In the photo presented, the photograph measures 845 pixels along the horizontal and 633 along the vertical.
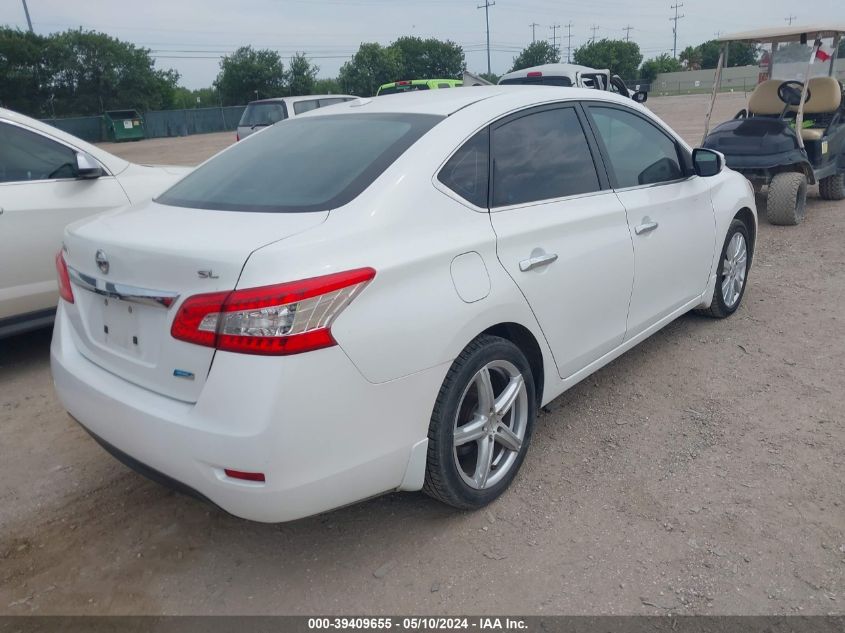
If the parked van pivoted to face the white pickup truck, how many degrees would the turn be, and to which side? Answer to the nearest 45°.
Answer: approximately 45° to its right

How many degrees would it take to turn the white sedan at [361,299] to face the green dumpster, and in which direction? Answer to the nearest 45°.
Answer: approximately 45° to its left

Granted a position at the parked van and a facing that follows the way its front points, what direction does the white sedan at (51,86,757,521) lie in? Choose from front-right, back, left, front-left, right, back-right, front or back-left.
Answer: back-right

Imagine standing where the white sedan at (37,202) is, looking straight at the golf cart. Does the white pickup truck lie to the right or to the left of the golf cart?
left

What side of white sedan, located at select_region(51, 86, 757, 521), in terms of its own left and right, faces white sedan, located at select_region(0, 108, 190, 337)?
left

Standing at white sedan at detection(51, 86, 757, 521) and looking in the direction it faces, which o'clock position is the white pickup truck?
The white pickup truck is roughly at 11 o'clock from the white sedan.

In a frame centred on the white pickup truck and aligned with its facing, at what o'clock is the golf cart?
The golf cart is roughly at 4 o'clock from the white pickup truck.

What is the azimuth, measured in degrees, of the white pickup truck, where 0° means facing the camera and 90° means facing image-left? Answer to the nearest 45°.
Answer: approximately 225°

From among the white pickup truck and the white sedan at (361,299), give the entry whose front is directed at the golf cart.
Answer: the white sedan

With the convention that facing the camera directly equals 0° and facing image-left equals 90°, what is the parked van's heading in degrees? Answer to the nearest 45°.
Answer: approximately 225°

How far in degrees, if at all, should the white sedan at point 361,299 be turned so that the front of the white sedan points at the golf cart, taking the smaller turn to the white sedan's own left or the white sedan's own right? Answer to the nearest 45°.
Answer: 0° — it already faces it

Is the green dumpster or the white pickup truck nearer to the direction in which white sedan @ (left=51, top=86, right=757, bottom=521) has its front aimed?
the white pickup truck
